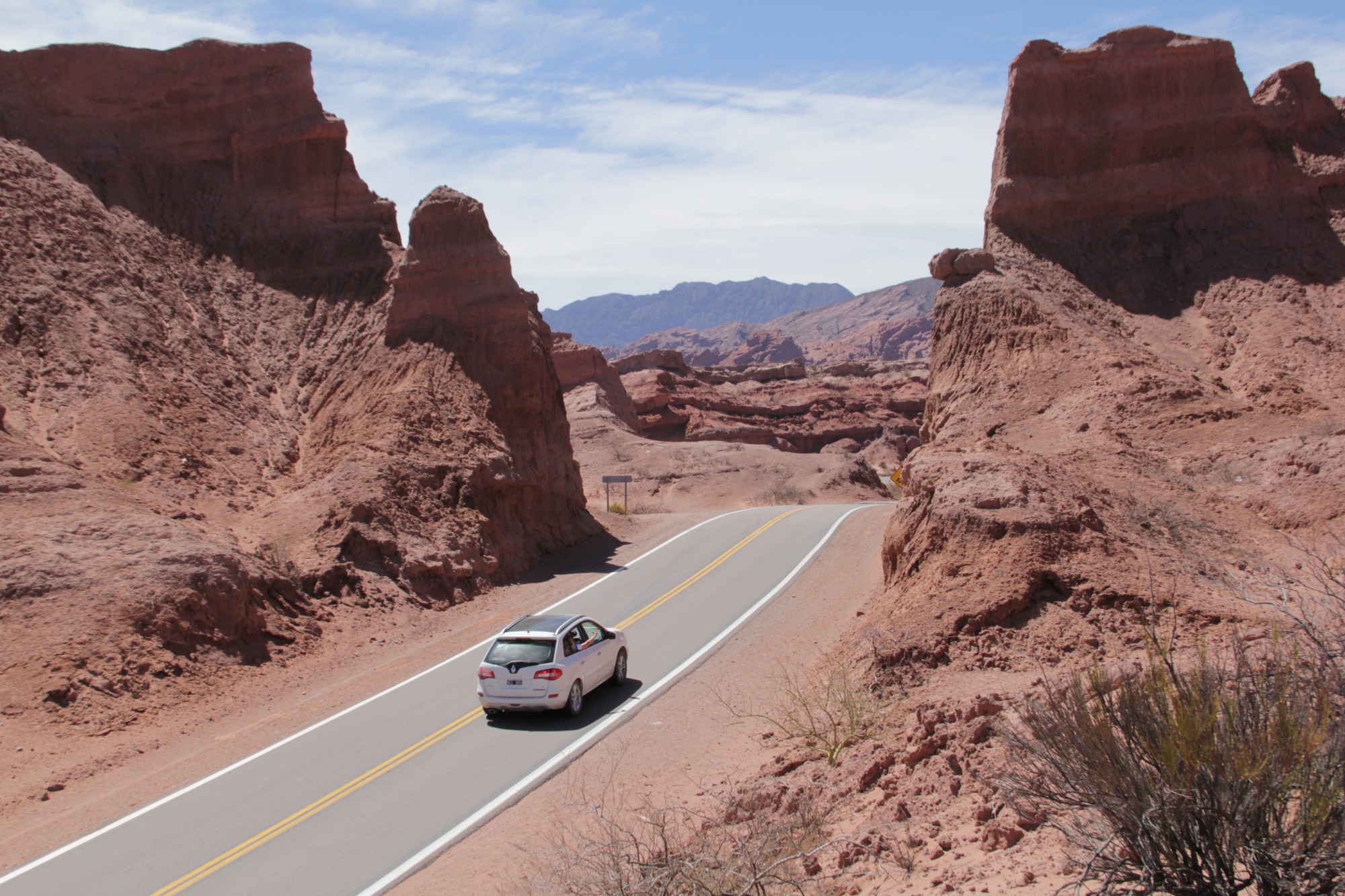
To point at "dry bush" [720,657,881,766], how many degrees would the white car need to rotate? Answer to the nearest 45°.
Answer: approximately 90° to its right

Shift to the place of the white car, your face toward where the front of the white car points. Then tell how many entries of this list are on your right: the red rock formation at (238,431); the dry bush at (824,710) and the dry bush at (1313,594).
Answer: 2

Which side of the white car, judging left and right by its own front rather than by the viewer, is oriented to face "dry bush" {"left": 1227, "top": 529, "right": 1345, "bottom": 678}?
right

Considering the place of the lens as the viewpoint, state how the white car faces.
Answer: facing away from the viewer and to the right of the viewer

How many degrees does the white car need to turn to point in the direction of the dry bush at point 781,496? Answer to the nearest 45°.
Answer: approximately 45° to its left

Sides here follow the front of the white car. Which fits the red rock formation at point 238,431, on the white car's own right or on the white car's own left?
on the white car's own left

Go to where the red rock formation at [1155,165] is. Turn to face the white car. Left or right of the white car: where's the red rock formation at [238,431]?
right

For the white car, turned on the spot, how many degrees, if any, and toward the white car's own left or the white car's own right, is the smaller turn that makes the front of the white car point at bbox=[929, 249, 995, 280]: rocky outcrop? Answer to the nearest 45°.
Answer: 0° — it already faces it

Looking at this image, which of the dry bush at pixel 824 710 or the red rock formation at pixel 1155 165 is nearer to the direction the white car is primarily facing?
the red rock formation

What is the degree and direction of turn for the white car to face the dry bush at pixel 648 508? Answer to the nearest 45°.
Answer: approximately 45° to its left

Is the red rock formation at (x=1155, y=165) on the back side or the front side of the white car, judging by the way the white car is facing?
on the front side

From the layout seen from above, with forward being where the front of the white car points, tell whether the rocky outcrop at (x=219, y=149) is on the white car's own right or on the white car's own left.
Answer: on the white car's own left

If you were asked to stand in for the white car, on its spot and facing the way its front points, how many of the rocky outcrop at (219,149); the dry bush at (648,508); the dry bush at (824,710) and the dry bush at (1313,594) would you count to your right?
2
